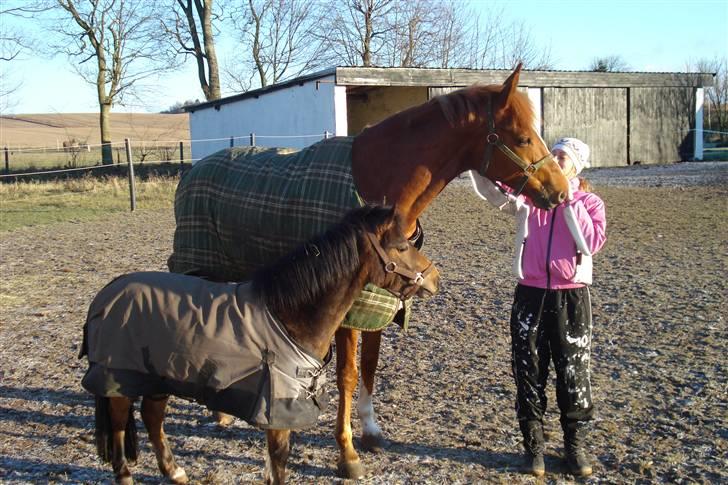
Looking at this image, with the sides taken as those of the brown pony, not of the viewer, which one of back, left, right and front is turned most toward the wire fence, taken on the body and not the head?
left

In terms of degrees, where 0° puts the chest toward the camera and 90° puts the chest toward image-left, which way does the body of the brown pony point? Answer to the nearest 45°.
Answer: approximately 270°

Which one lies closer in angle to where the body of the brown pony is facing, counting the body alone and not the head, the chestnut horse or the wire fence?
the chestnut horse

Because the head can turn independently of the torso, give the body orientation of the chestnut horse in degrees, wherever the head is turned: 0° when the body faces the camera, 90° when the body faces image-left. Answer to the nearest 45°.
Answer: approximately 315°
